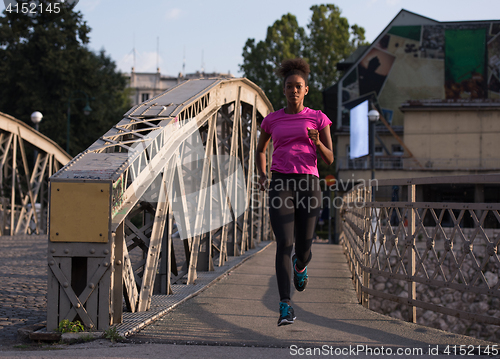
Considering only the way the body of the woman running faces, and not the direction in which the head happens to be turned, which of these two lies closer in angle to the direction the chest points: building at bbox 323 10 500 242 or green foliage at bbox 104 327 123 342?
the green foliage

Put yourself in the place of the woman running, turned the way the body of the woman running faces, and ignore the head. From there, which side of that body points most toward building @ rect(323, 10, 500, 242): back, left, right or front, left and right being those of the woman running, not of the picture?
back

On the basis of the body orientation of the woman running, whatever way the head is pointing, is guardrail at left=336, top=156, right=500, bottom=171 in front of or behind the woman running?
behind

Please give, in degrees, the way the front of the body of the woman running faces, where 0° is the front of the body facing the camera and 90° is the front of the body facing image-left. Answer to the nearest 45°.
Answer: approximately 0°

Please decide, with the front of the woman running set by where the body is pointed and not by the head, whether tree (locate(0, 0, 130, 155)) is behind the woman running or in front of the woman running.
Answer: behind

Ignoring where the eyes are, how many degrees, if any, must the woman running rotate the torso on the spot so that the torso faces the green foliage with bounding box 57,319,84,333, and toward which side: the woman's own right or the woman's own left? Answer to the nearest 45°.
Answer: approximately 90° to the woman's own right
